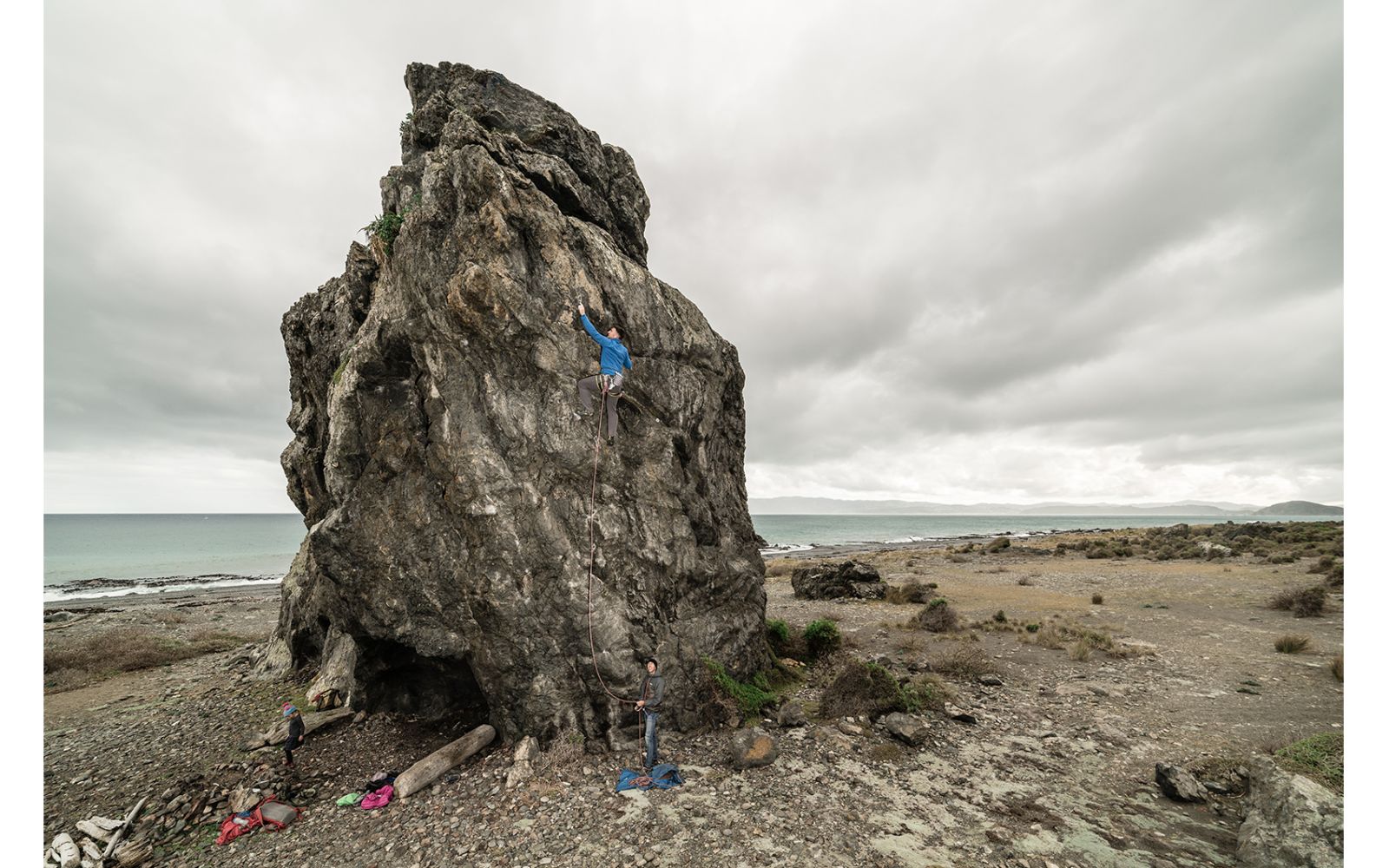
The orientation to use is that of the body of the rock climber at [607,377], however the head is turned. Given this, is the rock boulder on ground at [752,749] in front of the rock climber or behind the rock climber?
behind

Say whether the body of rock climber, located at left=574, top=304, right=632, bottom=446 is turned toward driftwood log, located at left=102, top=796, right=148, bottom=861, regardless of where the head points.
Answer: no

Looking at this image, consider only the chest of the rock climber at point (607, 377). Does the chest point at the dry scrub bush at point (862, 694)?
no

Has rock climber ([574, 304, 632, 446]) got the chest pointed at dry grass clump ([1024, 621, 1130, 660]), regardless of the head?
no

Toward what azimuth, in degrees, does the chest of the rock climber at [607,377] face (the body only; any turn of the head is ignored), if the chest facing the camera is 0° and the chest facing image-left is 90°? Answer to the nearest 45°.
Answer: approximately 135°

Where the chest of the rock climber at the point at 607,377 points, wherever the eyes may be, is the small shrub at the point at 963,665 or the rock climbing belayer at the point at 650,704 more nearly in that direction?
the small shrub

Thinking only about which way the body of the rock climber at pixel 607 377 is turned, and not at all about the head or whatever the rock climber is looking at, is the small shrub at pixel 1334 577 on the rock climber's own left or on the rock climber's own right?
on the rock climber's own right
